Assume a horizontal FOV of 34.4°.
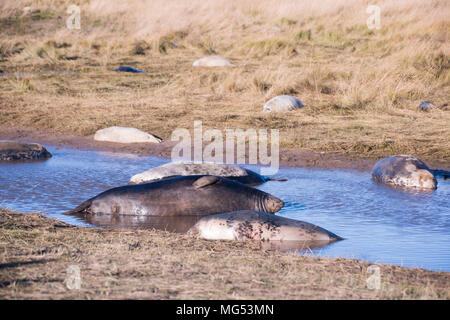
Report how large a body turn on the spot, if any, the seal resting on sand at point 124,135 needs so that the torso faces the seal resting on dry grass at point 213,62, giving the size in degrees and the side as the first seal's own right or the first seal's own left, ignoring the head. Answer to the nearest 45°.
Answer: approximately 90° to the first seal's own right

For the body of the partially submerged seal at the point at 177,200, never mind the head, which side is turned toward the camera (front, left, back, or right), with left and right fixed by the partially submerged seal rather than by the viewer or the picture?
right

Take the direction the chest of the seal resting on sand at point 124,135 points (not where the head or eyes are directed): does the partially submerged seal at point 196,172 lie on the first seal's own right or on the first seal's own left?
on the first seal's own left

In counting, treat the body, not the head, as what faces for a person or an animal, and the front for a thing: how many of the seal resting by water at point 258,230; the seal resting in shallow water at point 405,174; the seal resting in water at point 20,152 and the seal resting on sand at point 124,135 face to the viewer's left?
2

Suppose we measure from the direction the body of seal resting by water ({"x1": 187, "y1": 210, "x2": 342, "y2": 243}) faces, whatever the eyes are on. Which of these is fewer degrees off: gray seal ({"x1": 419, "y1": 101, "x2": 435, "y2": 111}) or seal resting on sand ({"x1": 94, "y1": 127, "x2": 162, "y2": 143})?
the seal resting on sand

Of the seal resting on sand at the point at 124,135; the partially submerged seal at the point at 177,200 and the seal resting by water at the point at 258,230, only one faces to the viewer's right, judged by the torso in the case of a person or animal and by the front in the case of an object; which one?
the partially submerged seal

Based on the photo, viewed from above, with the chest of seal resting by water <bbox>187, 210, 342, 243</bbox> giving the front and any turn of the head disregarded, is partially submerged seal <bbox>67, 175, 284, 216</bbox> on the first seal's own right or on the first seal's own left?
on the first seal's own right

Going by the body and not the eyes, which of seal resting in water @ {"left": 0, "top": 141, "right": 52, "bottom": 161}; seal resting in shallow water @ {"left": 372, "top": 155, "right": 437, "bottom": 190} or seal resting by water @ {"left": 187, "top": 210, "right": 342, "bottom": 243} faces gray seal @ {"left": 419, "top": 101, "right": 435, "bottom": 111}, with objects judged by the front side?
seal resting in water @ {"left": 0, "top": 141, "right": 52, "bottom": 161}

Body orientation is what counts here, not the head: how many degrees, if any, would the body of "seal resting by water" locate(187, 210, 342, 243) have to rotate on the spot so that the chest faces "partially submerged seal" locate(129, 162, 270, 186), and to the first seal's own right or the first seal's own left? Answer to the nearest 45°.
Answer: approximately 90° to the first seal's own right

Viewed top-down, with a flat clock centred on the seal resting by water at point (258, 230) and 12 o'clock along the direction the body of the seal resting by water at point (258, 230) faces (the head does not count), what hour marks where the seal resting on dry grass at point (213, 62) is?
the seal resting on dry grass at point (213, 62) is roughly at 3 o'clock from the seal resting by water at point (258, 230).

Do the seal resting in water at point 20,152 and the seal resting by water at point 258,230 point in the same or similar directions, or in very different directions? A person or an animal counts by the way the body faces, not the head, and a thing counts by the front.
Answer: very different directions

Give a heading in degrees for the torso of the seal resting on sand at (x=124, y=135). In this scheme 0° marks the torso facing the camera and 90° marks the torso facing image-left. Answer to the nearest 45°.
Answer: approximately 90°

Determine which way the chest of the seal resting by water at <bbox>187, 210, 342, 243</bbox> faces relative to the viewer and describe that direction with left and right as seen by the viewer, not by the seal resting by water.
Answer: facing to the left of the viewer

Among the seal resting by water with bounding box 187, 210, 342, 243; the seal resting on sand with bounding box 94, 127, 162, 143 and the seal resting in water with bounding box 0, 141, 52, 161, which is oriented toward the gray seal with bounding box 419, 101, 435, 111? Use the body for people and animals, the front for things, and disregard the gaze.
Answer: the seal resting in water with bounding box 0, 141, 52, 161

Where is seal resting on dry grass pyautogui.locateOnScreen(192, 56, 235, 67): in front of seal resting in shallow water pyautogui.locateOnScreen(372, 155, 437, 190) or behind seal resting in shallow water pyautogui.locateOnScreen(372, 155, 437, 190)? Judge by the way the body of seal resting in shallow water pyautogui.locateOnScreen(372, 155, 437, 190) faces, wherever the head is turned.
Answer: behind

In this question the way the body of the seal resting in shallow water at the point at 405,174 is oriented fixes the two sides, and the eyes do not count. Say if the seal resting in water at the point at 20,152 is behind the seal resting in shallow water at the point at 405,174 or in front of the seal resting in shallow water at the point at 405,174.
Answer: behind
